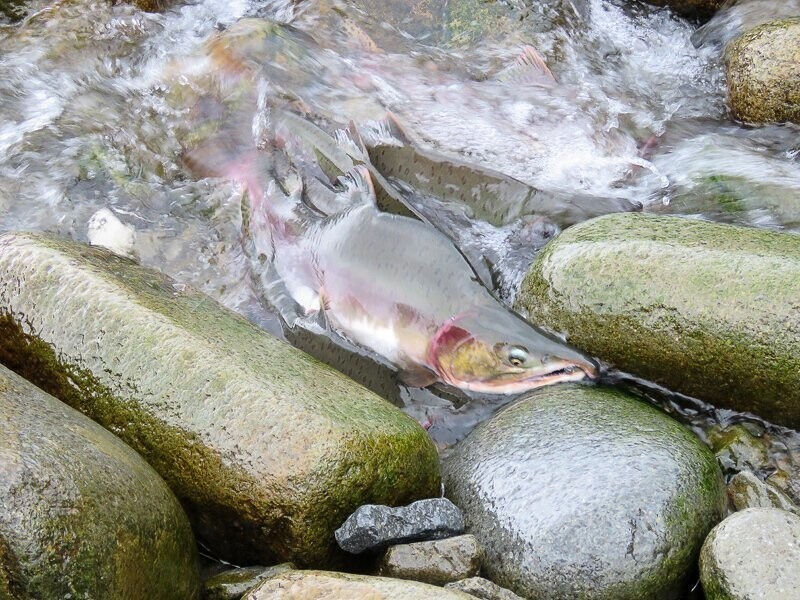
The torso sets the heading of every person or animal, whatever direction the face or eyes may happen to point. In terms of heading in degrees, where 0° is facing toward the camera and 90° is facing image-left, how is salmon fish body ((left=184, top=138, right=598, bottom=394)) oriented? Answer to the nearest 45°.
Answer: approximately 315°

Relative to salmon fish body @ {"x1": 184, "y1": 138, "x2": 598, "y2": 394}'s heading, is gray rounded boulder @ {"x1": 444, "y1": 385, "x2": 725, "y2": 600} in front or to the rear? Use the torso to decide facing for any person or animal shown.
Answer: in front

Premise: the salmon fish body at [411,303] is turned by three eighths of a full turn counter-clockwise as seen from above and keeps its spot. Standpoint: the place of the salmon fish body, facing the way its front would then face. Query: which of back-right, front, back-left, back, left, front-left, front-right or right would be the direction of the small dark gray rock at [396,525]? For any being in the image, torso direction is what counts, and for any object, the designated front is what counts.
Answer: back

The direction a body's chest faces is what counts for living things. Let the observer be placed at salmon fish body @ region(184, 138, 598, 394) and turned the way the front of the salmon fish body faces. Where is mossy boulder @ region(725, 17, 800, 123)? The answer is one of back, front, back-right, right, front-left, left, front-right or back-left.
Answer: left

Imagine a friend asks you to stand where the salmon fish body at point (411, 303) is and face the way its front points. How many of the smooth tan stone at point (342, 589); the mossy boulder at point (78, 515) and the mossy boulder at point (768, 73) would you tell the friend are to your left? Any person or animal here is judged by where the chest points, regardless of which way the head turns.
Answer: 1

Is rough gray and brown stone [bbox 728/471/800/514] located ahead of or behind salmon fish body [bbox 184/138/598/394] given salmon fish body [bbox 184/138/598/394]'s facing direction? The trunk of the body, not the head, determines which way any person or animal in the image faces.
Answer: ahead

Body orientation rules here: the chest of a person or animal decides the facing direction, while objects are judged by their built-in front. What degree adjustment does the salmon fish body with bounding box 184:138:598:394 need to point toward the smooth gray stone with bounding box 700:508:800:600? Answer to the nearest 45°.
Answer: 0° — it already faces it

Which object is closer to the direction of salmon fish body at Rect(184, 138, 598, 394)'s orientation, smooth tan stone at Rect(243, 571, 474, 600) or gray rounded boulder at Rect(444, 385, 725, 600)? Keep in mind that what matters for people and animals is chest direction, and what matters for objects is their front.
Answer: the gray rounded boulder

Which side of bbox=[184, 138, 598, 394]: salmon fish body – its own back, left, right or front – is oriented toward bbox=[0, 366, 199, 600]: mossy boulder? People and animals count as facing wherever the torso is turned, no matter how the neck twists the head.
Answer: right

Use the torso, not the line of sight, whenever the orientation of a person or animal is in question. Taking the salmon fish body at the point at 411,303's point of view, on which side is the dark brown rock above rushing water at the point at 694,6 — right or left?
on its left

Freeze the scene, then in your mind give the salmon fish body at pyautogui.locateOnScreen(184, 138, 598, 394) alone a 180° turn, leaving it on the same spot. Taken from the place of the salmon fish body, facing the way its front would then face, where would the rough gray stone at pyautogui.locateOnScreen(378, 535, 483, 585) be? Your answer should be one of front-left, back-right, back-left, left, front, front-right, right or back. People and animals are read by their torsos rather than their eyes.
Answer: back-left

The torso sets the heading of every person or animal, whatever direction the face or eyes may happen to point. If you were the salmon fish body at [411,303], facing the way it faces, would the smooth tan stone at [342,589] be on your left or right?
on your right

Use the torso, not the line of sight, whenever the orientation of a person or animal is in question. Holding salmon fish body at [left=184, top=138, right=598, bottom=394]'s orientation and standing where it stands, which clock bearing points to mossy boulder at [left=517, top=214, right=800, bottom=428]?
The mossy boulder is roughly at 11 o'clock from the salmon fish body.
